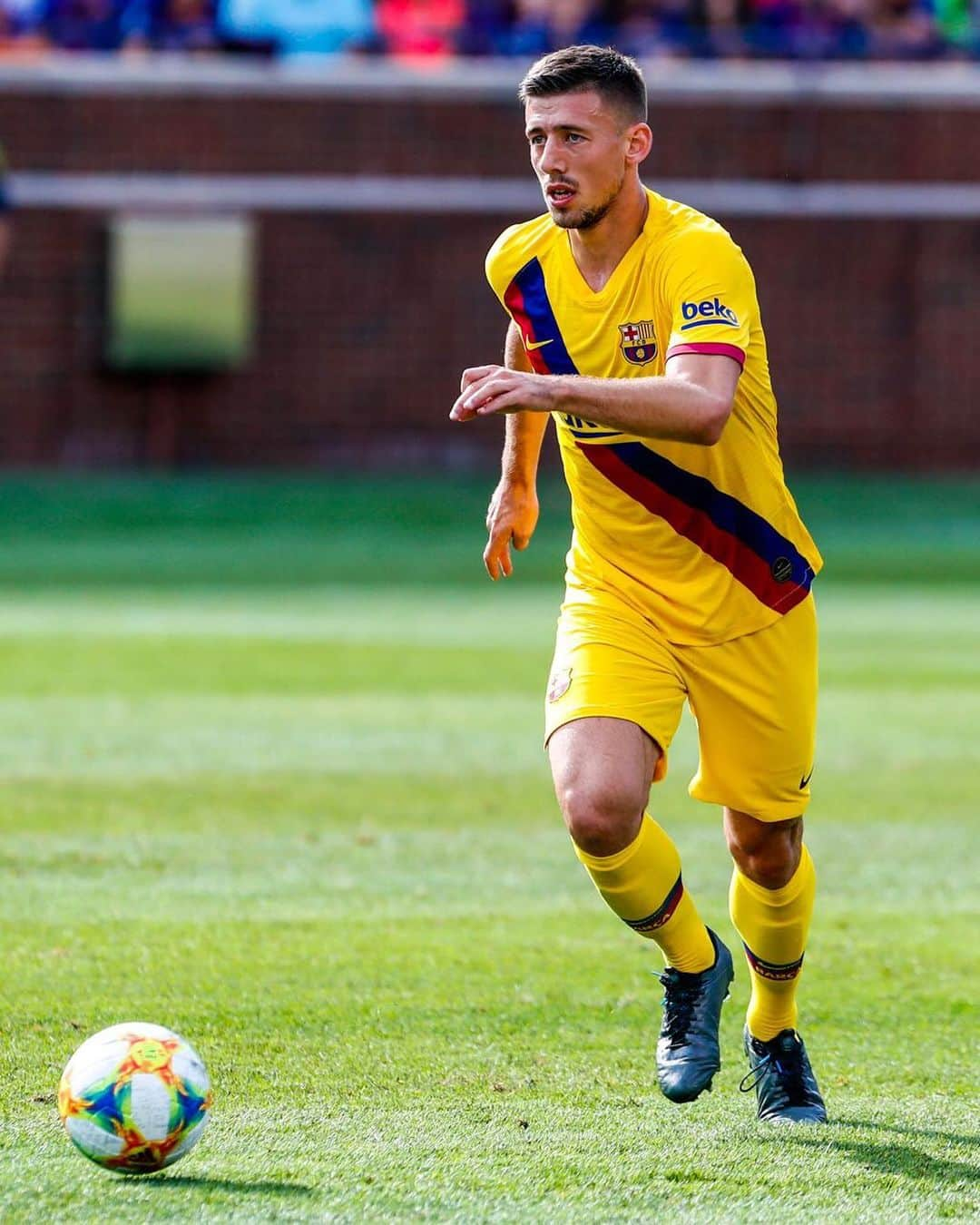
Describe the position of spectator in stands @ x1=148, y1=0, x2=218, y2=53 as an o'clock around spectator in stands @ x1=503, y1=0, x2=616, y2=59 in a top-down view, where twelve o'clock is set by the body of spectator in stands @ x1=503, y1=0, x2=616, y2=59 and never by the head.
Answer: spectator in stands @ x1=148, y1=0, x2=218, y2=53 is roughly at 3 o'clock from spectator in stands @ x1=503, y1=0, x2=616, y2=59.

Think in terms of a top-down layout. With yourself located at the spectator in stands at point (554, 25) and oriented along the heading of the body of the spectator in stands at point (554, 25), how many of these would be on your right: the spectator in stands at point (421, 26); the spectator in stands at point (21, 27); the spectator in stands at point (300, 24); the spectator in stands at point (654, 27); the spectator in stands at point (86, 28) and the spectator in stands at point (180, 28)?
5

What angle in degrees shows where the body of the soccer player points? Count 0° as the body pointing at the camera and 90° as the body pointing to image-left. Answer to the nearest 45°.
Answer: approximately 45°

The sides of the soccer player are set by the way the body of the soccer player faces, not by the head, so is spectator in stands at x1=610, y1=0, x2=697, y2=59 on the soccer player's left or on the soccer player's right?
on the soccer player's right

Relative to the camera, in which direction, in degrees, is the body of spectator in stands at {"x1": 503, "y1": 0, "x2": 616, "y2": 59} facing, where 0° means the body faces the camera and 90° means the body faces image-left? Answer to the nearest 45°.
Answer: approximately 0°

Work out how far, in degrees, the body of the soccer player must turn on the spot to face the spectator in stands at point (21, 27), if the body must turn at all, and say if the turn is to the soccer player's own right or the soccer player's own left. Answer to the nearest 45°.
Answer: approximately 135° to the soccer player's own right

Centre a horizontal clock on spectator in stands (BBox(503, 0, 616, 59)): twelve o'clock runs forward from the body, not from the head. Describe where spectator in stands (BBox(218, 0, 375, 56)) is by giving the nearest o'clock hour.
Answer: spectator in stands (BBox(218, 0, 375, 56)) is roughly at 3 o'clock from spectator in stands (BBox(503, 0, 616, 59)).

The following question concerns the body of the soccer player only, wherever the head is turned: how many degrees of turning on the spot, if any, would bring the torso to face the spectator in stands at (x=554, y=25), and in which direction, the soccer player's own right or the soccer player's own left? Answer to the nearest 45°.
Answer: approximately 135° to the soccer player's own right
